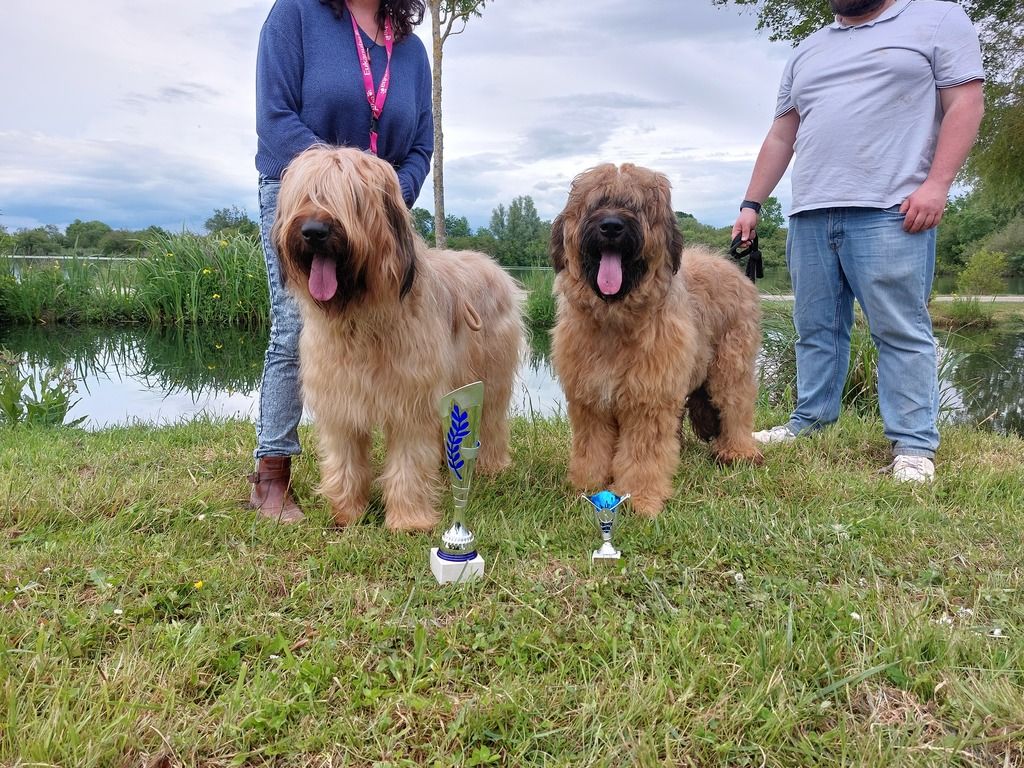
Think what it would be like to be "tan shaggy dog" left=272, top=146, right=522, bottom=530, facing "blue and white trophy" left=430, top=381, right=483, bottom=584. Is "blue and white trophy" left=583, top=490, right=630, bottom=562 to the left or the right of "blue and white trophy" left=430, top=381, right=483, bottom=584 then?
left

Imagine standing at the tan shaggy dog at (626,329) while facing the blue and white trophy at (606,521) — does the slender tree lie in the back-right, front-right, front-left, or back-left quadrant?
back-right

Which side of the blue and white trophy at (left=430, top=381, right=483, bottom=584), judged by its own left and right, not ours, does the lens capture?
front

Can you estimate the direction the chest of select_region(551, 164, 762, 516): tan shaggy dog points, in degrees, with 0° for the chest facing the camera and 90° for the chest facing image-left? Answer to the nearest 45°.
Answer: approximately 45°

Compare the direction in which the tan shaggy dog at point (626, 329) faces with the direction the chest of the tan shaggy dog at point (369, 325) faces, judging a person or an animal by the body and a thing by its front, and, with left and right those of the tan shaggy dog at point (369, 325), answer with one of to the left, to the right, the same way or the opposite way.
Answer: the same way

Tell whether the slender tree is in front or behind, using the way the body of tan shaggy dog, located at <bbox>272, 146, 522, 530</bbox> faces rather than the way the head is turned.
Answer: behind

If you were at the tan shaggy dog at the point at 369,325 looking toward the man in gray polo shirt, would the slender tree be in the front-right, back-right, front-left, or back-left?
front-left

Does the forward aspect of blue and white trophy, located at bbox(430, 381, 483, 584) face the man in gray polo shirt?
no

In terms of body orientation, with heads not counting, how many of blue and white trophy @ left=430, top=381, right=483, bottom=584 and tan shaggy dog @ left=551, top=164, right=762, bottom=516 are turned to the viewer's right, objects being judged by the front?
0

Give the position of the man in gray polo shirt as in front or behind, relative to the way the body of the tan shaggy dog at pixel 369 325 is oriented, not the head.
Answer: behind

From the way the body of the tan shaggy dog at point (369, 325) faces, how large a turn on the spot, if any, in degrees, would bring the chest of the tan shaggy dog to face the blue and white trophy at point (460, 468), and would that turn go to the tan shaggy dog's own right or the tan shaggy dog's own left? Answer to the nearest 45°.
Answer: approximately 90° to the tan shaggy dog's own left

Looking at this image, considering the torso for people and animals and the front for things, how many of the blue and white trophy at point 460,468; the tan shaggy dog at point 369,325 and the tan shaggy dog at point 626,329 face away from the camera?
0

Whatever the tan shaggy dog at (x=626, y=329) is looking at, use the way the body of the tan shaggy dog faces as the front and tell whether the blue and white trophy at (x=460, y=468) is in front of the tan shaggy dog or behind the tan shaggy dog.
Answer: in front

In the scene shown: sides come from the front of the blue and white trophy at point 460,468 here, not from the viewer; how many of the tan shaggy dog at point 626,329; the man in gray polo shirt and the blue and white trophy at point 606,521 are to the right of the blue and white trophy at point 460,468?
0

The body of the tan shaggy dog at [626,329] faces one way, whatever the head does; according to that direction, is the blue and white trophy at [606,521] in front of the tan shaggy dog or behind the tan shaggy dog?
in front

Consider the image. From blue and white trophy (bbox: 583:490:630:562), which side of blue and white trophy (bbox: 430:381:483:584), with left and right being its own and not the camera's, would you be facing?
left
